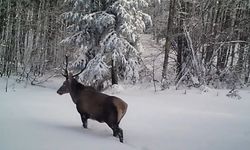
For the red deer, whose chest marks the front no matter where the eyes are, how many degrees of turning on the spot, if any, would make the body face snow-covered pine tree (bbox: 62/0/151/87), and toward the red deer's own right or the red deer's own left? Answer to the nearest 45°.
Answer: approximately 45° to the red deer's own right

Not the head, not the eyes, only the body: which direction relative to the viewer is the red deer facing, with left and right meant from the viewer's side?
facing away from the viewer and to the left of the viewer
